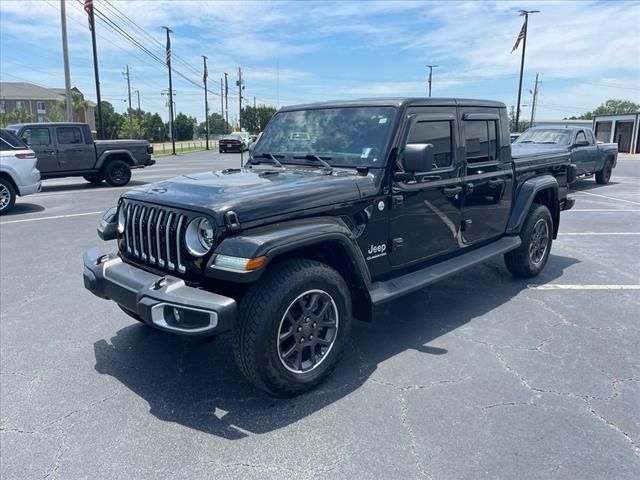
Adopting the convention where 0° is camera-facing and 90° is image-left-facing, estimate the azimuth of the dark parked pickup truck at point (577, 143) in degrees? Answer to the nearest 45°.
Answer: approximately 45°

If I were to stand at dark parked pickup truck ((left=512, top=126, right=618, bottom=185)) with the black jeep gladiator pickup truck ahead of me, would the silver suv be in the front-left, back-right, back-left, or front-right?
front-right

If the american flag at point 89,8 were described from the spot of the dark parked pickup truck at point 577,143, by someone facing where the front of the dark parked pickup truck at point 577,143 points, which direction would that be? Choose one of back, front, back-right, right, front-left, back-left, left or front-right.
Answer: front-right

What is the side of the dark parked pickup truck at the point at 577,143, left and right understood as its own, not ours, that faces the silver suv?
front

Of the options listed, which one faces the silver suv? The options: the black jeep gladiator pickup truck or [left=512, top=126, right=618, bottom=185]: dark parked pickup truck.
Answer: the dark parked pickup truck

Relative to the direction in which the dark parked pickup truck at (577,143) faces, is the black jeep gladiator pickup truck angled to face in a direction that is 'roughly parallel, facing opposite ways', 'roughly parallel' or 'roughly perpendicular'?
roughly parallel

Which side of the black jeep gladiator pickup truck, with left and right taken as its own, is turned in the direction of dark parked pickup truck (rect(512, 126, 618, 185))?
back

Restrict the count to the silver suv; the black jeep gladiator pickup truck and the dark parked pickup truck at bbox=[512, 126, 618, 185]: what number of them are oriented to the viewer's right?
0

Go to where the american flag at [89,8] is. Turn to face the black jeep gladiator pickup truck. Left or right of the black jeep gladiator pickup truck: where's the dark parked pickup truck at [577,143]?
left

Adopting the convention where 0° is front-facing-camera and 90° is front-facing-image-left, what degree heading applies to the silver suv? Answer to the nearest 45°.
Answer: approximately 90°

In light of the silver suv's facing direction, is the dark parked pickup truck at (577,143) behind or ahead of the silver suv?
behind

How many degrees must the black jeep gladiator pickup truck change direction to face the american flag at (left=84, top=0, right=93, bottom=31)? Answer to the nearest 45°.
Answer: approximately 90° to its right

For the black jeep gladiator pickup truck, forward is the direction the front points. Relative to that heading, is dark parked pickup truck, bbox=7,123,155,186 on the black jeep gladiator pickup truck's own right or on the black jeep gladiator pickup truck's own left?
on the black jeep gladiator pickup truck's own right

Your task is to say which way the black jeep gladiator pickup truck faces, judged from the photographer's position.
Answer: facing the viewer and to the left of the viewer
